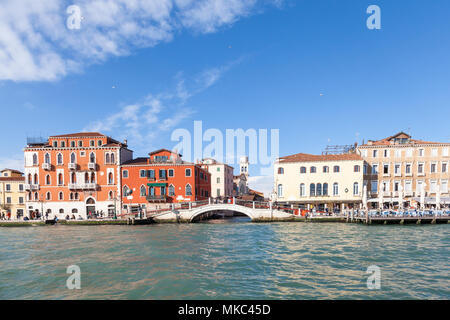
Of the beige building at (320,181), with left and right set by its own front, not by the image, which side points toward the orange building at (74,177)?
right

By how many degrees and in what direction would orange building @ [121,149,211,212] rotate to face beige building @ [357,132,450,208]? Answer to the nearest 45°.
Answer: approximately 90° to its left

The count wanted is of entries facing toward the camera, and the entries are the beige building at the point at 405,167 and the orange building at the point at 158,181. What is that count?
2

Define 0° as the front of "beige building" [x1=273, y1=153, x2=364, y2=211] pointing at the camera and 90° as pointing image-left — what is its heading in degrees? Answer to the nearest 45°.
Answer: approximately 0°

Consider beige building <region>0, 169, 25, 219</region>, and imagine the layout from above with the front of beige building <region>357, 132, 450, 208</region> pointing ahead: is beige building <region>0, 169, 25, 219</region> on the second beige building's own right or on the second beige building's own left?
on the second beige building's own right

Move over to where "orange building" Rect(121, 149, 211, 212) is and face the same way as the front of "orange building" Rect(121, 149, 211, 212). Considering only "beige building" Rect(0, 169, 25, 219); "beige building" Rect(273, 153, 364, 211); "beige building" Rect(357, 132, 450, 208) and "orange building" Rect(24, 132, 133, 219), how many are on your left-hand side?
2

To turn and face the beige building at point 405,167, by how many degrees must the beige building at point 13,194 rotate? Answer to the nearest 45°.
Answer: approximately 45° to its left
